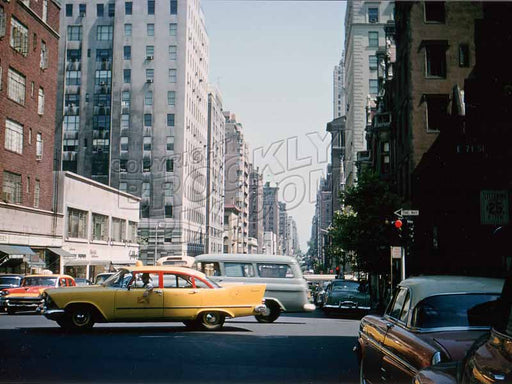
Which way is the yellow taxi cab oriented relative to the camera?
to the viewer's left

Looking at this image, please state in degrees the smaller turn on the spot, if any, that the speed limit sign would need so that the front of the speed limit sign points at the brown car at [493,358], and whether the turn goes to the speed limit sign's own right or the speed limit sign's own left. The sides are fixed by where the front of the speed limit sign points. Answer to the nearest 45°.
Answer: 0° — it already faces it

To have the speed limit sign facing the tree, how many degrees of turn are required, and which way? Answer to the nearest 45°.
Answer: approximately 180°

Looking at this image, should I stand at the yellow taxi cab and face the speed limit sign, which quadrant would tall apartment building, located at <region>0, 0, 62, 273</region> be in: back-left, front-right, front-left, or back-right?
back-left

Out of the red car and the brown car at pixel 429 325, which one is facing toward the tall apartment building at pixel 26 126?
the brown car

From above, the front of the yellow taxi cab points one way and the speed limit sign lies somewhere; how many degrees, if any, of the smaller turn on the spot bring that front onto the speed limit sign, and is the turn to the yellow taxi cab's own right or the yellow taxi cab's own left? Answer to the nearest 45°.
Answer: approximately 180°

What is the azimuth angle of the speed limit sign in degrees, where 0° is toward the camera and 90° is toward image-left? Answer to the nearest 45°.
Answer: approximately 0°
